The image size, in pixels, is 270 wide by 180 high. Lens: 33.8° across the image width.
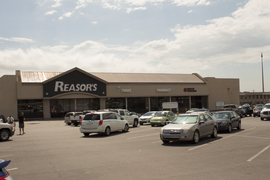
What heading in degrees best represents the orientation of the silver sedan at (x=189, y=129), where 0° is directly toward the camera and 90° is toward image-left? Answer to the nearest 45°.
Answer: approximately 45°

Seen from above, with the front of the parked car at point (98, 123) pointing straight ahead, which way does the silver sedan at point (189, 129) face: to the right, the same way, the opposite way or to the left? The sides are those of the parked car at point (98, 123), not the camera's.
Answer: the opposite way

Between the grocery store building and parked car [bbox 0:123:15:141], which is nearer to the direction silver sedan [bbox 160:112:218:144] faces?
the parked car

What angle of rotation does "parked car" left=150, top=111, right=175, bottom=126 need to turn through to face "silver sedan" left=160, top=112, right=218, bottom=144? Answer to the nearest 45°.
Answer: approximately 45° to its left

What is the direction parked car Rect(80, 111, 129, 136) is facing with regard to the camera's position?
facing away from the viewer and to the right of the viewer

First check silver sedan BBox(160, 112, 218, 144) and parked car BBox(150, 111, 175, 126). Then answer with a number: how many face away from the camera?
0

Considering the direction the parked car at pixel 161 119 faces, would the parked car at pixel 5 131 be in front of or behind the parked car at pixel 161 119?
in front

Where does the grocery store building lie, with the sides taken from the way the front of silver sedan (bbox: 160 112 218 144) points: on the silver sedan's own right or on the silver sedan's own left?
on the silver sedan's own right

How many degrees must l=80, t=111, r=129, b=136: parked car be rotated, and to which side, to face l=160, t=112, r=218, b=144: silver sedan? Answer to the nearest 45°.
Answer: approximately 90° to its right

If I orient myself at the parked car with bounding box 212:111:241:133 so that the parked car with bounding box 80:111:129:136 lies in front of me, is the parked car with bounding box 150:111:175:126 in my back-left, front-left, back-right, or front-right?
front-right

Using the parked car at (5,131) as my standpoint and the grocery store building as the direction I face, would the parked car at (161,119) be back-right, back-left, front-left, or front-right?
front-right
